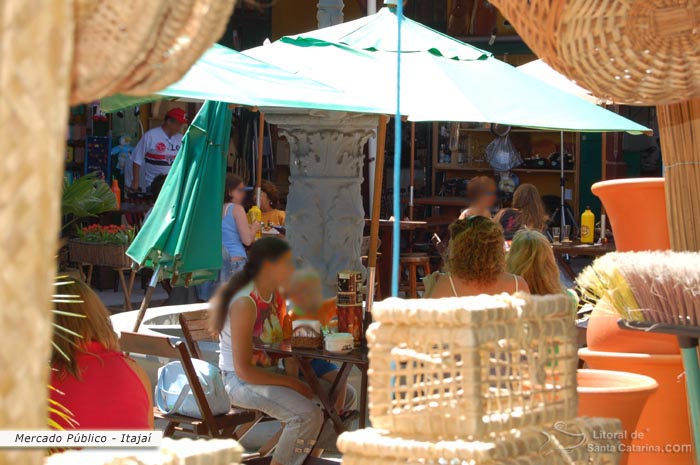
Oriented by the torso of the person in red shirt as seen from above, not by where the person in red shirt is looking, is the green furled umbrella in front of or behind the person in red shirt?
in front

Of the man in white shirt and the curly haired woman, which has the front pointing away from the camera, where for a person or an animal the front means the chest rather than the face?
the curly haired woman

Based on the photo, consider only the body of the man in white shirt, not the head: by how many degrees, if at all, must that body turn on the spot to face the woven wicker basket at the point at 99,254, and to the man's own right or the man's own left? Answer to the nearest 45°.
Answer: approximately 45° to the man's own right

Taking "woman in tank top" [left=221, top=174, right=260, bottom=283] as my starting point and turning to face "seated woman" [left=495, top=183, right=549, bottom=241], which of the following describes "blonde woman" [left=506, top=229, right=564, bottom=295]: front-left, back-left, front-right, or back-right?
front-right

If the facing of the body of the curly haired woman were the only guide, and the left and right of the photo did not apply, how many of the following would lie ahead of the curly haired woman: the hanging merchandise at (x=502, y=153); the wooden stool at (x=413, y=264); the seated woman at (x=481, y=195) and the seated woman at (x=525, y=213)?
4

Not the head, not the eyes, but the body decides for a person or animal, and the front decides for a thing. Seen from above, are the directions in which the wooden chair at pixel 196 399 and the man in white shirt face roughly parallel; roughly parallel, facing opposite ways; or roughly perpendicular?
roughly perpendicular

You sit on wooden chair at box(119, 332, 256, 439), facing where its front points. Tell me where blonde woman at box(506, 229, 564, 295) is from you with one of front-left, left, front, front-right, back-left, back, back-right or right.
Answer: front-right

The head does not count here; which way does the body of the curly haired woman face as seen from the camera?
away from the camera

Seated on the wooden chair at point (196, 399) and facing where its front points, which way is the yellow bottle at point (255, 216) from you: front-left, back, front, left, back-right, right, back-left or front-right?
front-left

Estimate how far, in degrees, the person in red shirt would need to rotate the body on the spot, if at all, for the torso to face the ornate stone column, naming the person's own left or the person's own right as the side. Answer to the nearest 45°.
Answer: approximately 45° to the person's own right

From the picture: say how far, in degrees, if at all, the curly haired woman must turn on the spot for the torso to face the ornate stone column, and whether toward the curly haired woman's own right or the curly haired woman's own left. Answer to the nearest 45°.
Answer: approximately 45° to the curly haired woman's own left

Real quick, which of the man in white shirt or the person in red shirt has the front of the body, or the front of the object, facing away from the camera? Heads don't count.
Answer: the person in red shirt

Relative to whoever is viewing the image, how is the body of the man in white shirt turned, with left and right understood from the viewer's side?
facing the viewer and to the right of the viewer

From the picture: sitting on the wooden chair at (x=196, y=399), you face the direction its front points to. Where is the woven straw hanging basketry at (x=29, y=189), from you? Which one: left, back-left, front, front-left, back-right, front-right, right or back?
back-right

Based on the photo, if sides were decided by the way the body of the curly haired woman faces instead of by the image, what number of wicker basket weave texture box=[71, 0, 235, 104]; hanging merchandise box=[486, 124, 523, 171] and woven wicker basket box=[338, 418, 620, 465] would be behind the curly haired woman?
2

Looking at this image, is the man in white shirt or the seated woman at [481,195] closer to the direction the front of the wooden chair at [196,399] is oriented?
the seated woman

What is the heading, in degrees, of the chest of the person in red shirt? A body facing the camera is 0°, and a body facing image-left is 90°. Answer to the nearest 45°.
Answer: approximately 180°

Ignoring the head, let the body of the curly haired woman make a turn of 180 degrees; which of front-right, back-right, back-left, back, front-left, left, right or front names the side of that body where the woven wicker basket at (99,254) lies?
back-right
